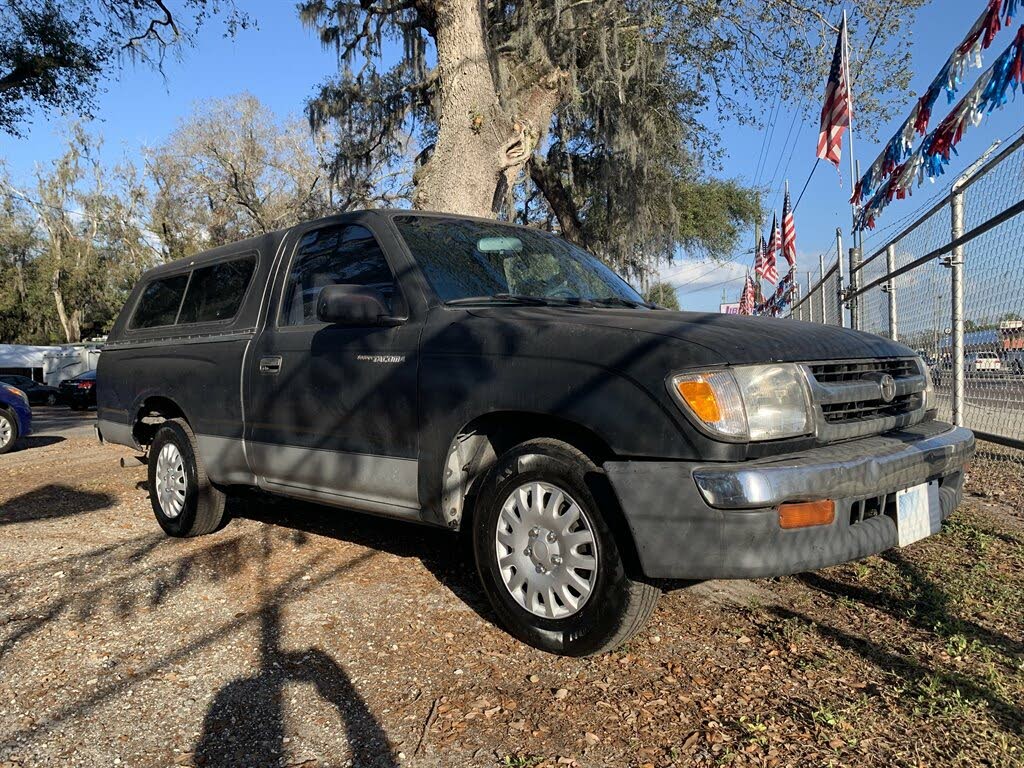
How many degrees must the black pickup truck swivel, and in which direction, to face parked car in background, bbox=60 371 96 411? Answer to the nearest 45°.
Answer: approximately 180°

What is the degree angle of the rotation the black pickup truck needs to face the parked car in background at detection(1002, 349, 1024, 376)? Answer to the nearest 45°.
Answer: approximately 90° to its left

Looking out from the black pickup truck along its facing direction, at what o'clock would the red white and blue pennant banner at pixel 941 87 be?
The red white and blue pennant banner is roughly at 9 o'clock from the black pickup truck.

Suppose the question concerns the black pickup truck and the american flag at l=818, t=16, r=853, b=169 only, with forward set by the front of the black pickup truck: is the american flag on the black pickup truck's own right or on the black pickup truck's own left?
on the black pickup truck's own left

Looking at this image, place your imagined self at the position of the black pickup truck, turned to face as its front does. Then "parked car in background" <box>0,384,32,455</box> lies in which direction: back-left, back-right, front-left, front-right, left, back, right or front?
back

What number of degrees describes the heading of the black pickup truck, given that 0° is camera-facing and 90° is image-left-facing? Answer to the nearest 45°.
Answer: approximately 315°

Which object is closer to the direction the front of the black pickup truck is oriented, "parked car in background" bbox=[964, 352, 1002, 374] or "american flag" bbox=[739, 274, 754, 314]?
the parked car in background

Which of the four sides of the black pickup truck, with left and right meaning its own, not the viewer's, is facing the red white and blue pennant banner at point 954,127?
left

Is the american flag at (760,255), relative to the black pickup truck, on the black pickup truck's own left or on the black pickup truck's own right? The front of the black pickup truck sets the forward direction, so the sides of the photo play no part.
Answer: on the black pickup truck's own left

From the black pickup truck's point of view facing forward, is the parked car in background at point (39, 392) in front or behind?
behind
